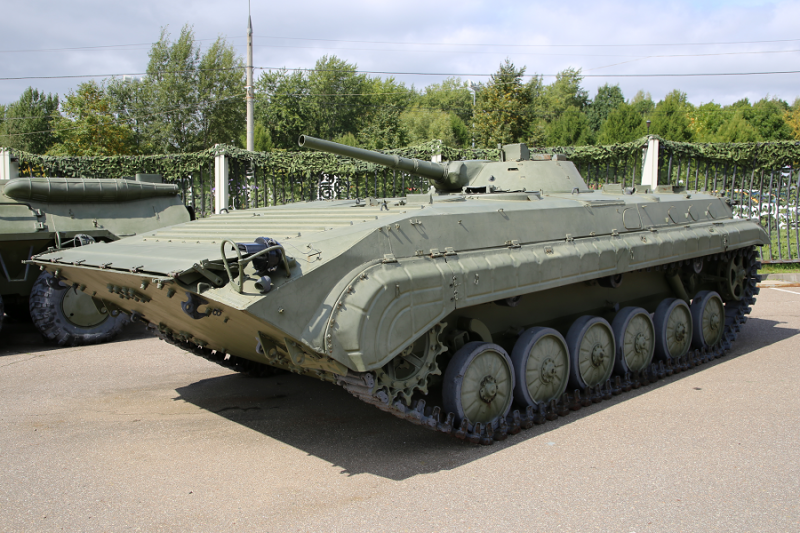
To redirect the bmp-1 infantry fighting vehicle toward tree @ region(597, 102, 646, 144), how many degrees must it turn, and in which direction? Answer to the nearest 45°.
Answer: approximately 135° to its right

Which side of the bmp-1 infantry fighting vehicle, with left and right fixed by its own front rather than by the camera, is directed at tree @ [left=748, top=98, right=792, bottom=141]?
back

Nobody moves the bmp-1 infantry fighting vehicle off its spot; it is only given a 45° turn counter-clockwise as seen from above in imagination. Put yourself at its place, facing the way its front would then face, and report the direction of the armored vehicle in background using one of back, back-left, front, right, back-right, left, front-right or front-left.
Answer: back-right

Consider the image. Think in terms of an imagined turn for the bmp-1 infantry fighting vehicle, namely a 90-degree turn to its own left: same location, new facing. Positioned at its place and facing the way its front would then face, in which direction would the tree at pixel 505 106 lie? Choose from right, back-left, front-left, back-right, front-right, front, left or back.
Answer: back-left

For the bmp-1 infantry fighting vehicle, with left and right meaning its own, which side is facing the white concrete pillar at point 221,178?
right

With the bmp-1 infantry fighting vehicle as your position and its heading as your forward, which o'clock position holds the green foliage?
The green foliage is roughly at 4 o'clock from the bmp-1 infantry fighting vehicle.

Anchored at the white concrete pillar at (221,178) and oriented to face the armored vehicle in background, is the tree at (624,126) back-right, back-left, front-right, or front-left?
back-left

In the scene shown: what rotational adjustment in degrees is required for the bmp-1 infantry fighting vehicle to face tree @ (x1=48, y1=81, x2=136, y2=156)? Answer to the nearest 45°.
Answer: approximately 90° to its right

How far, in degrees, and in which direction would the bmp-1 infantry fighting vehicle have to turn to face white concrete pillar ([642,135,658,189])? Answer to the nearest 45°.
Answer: approximately 180°

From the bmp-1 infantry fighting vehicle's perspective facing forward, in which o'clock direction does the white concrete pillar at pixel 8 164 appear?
The white concrete pillar is roughly at 3 o'clock from the bmp-1 infantry fighting vehicle.

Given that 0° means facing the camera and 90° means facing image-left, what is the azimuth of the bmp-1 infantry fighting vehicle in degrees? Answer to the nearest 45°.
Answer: approximately 45°
